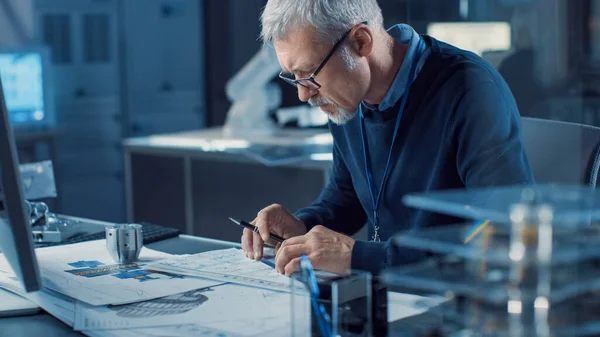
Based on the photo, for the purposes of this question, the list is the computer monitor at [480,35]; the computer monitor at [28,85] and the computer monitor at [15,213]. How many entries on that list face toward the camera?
2

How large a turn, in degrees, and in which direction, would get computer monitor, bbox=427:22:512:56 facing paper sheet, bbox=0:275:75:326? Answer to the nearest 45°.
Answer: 0° — it already faces it

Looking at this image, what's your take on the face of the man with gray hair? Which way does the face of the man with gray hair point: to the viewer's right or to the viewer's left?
to the viewer's left

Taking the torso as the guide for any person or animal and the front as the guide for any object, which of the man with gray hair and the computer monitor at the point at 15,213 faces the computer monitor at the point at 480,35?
the computer monitor at the point at 15,213

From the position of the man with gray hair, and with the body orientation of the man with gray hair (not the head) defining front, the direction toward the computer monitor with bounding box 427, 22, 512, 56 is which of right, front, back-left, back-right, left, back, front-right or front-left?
back-right

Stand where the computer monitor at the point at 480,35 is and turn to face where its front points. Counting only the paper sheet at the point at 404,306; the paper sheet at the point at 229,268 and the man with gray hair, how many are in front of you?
3

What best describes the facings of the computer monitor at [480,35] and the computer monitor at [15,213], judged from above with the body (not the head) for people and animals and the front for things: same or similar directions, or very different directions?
very different directions

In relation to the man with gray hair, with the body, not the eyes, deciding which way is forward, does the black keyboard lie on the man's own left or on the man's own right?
on the man's own right

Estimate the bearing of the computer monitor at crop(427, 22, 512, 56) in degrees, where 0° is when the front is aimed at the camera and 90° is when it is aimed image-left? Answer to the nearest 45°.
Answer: approximately 0°

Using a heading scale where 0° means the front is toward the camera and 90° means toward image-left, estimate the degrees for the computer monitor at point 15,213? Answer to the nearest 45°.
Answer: approximately 225°
